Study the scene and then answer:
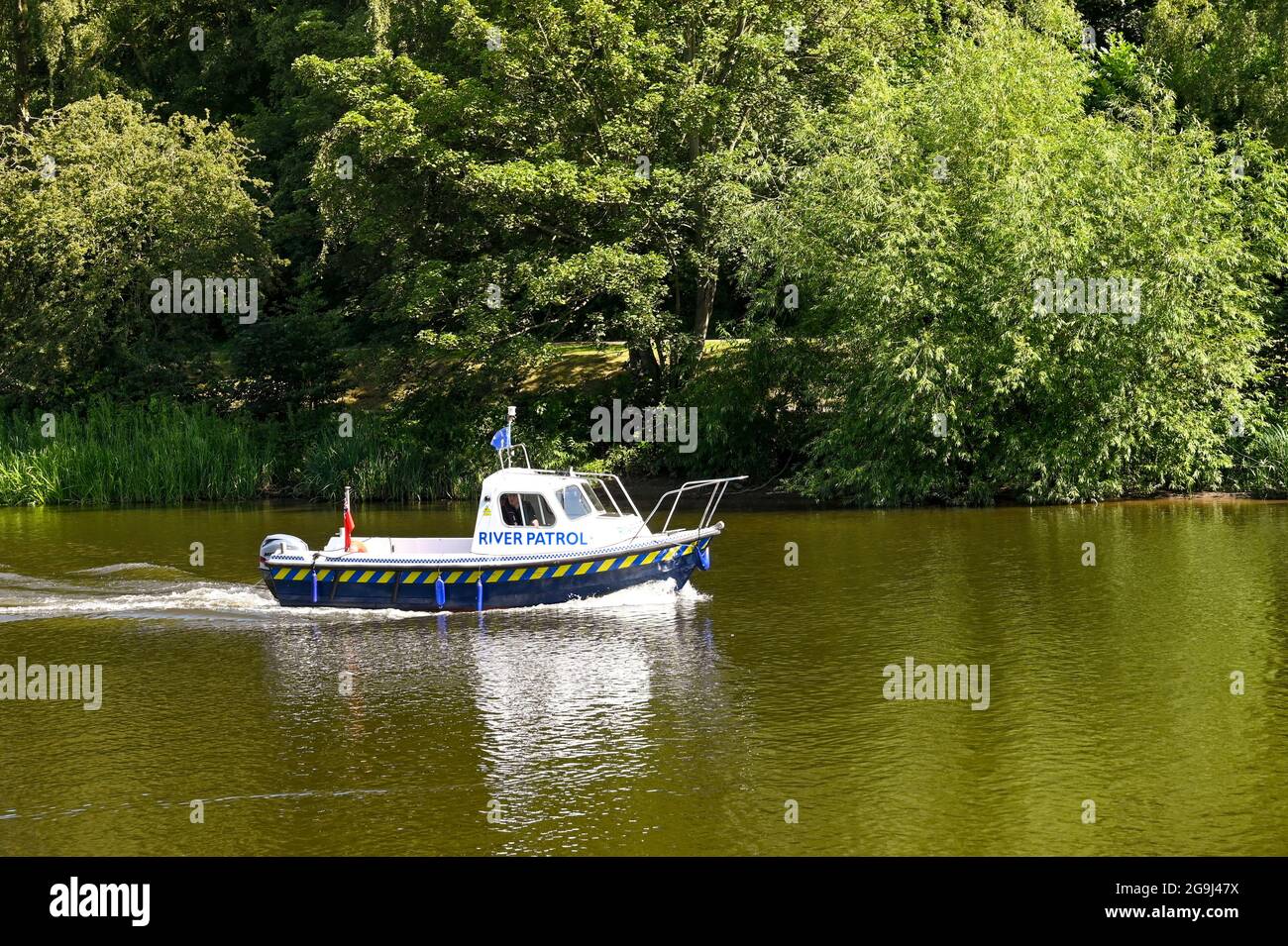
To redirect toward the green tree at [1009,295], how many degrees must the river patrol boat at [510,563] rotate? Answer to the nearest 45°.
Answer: approximately 45° to its left

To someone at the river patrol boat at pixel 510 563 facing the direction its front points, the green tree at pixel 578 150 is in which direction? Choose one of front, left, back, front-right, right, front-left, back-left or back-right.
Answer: left

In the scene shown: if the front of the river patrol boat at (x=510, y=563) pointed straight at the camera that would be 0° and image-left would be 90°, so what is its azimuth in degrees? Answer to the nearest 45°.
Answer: approximately 270°
